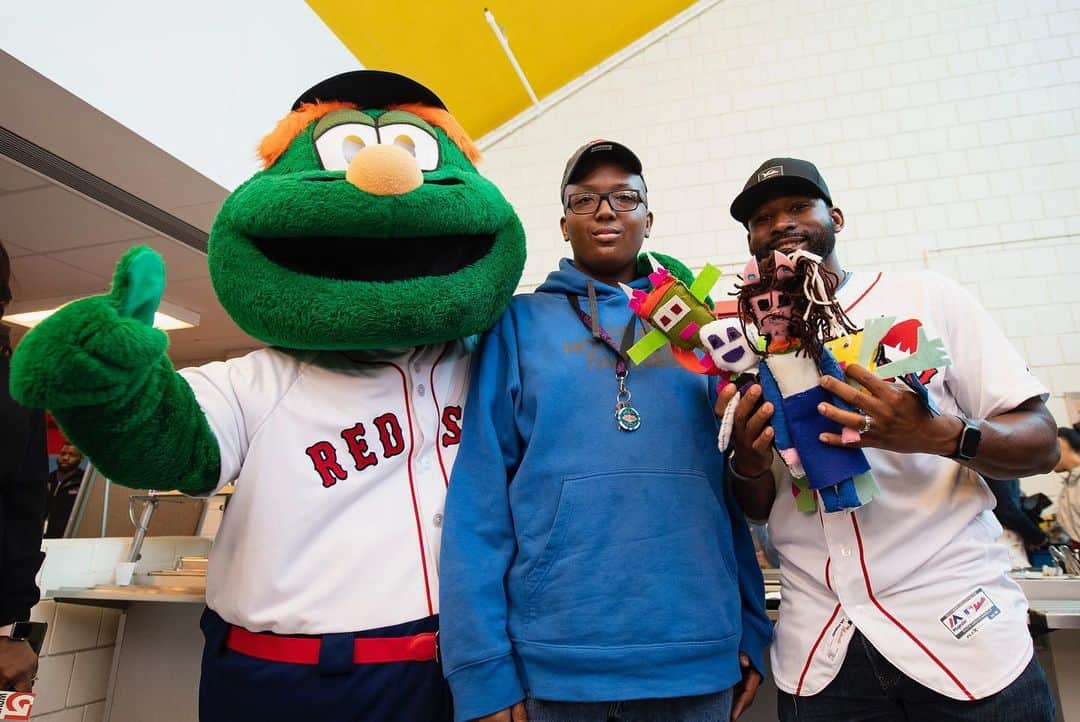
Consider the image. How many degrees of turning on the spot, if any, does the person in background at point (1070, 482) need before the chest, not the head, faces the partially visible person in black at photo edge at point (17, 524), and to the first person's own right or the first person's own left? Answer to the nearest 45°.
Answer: approximately 45° to the first person's own left

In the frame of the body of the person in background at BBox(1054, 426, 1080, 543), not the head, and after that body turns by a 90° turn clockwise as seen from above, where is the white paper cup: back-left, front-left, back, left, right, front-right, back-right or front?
back-left

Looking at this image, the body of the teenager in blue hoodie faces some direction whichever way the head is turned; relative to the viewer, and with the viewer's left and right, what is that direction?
facing the viewer

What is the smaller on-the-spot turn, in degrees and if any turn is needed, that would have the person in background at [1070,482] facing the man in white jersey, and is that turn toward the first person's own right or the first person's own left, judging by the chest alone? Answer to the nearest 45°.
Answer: approximately 90° to the first person's own left

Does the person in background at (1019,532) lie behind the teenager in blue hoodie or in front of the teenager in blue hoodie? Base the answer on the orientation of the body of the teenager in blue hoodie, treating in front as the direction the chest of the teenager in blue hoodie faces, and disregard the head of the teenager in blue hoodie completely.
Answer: behind

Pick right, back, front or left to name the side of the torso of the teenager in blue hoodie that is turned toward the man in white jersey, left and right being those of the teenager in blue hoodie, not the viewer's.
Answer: left

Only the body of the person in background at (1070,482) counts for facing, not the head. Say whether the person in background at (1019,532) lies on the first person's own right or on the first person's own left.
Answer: on the first person's own left

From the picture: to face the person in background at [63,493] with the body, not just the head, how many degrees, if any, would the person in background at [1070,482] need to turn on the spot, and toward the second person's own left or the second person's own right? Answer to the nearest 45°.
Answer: approximately 45° to the second person's own left

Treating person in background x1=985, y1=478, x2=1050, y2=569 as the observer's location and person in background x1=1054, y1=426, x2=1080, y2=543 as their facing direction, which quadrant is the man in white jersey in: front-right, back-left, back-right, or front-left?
back-right

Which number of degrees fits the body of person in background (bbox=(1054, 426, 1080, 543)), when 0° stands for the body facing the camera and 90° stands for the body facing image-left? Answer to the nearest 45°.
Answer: approximately 90°

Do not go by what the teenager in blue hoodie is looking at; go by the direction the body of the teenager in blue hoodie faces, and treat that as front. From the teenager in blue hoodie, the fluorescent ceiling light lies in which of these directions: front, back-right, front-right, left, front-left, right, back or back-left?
back-right

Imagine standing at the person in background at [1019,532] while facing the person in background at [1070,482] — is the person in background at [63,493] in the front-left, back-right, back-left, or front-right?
back-left
